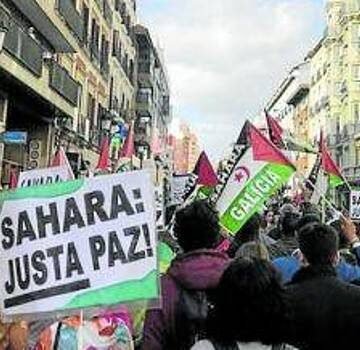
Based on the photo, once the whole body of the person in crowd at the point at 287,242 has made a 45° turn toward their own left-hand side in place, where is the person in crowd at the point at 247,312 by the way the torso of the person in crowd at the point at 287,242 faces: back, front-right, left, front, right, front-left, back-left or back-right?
back-left

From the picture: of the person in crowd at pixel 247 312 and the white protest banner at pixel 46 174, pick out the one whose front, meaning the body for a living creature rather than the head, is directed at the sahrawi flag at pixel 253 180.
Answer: the person in crowd

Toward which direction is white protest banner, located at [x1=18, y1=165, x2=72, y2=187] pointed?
toward the camera

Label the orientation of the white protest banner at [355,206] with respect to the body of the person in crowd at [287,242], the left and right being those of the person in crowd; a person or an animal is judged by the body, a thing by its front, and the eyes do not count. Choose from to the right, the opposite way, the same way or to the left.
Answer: the opposite way

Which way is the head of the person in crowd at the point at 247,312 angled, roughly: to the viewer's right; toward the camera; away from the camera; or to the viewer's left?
away from the camera

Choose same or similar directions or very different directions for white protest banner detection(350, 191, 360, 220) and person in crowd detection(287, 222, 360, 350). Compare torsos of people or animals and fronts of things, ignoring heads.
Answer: very different directions

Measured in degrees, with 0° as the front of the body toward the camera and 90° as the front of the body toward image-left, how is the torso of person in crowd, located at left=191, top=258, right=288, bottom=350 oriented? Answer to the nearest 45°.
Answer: approximately 180°

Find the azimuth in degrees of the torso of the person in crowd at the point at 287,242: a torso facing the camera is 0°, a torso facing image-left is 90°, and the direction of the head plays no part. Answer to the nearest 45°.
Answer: approximately 180°

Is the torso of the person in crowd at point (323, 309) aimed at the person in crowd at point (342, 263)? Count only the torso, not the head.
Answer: yes

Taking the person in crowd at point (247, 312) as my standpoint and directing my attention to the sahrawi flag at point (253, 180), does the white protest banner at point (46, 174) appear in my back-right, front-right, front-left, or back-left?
front-left

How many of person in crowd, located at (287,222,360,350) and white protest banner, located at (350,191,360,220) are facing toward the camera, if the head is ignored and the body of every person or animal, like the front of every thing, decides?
1

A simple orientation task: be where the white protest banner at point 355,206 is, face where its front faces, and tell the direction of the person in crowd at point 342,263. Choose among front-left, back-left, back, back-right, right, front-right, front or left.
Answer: front

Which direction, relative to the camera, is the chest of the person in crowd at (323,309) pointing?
away from the camera

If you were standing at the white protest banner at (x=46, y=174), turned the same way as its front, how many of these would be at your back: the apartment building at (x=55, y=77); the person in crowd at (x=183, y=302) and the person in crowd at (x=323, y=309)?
1

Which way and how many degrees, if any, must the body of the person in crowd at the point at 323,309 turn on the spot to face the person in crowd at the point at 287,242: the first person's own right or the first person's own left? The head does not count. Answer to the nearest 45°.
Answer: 0° — they already face them

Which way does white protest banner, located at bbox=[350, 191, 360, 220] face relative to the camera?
toward the camera

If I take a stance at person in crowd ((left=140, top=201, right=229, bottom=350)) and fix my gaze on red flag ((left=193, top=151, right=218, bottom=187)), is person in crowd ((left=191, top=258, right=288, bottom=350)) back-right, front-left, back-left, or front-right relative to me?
back-right

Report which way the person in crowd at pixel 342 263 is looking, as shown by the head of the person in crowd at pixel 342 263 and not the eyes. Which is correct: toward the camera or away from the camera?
away from the camera
